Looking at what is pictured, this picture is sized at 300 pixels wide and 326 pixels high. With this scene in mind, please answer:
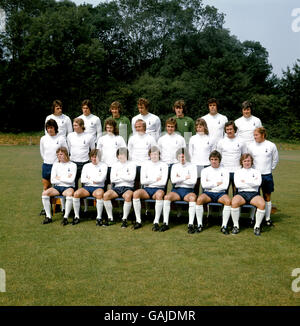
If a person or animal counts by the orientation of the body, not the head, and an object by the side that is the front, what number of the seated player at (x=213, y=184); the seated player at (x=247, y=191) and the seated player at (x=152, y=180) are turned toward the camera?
3

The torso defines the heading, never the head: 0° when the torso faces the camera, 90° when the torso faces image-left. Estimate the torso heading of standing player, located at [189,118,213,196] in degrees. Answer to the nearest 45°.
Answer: approximately 0°

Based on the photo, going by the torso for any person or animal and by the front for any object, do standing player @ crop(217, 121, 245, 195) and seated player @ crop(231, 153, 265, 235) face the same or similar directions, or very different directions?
same or similar directions

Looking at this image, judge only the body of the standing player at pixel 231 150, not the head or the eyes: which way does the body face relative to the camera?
toward the camera

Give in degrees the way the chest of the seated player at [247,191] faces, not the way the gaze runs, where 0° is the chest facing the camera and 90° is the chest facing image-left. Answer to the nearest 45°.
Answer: approximately 0°

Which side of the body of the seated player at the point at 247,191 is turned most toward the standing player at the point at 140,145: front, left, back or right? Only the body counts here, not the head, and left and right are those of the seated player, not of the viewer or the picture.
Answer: right

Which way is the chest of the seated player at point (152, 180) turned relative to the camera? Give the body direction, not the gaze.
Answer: toward the camera

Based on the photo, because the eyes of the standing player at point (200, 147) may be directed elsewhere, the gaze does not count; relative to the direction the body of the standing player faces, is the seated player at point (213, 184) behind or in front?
in front

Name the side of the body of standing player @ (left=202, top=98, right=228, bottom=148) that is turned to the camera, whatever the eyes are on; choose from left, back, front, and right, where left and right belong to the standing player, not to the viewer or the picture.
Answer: front

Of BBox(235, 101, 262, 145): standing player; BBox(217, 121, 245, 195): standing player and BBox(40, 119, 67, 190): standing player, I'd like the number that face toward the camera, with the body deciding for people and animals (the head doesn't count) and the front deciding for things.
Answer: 3

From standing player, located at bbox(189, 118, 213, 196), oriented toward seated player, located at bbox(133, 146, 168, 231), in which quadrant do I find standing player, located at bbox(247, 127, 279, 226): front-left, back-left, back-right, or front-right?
back-left

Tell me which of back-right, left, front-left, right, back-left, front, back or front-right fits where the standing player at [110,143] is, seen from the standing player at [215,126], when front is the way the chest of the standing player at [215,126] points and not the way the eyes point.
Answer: right

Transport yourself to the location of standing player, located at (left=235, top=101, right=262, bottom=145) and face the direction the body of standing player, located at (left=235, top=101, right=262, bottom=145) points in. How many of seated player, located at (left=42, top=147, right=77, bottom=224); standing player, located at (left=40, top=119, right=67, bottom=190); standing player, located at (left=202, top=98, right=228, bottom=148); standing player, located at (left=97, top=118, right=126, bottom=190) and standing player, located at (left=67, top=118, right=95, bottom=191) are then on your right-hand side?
5

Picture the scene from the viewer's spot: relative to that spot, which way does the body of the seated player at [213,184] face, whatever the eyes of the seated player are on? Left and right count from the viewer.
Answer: facing the viewer
